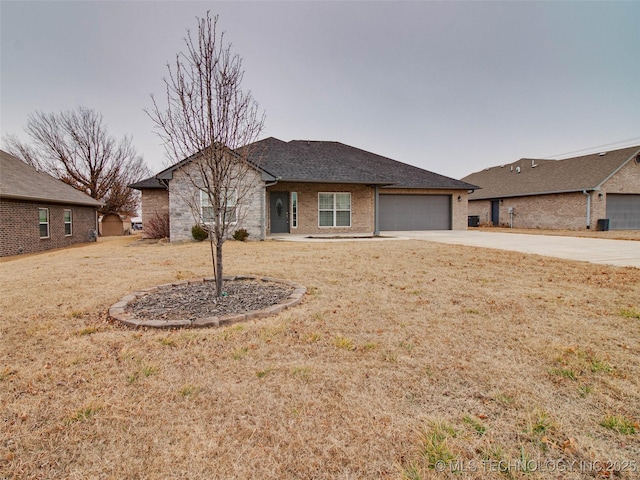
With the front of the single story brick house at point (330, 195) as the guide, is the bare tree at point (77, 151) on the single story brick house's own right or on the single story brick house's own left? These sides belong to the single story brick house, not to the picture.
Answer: on the single story brick house's own right

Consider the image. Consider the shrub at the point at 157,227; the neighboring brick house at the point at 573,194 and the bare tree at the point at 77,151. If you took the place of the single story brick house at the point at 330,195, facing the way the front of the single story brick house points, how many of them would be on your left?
1

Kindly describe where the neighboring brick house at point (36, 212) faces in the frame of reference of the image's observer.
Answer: facing the viewer and to the left of the viewer

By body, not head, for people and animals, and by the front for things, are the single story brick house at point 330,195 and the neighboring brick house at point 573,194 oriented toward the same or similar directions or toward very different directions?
same or similar directions

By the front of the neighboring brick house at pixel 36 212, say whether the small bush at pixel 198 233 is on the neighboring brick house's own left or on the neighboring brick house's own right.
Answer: on the neighboring brick house's own left

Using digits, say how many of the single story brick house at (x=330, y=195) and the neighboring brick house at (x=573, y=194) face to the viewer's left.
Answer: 0

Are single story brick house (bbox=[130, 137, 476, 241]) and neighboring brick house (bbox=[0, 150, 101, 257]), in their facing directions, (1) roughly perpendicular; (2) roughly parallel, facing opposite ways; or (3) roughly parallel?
roughly parallel

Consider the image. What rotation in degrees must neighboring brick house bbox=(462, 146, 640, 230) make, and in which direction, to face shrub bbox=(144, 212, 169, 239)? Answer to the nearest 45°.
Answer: approximately 90° to its right

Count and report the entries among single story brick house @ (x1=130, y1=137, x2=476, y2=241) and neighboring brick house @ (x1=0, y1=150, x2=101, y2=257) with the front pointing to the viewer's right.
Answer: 0

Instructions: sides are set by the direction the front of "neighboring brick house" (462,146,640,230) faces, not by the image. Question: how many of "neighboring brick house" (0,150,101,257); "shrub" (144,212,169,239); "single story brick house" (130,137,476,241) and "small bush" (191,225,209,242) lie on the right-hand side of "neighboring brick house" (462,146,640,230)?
4

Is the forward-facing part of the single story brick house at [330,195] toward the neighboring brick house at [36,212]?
no

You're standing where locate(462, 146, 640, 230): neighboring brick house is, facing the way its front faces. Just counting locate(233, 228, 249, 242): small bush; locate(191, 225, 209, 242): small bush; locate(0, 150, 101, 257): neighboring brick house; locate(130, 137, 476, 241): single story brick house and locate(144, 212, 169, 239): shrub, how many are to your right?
5

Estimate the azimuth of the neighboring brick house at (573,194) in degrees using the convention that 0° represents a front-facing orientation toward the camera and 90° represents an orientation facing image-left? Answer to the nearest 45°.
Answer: approximately 315°

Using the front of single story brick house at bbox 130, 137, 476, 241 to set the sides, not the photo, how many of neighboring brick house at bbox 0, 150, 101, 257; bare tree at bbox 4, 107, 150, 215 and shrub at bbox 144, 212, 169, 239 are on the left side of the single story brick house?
0

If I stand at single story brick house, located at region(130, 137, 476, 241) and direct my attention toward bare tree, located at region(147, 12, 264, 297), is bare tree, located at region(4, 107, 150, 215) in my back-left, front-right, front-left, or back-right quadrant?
back-right

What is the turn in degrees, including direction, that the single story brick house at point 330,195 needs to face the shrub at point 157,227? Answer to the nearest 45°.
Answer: approximately 90° to its right

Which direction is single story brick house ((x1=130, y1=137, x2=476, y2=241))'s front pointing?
toward the camera

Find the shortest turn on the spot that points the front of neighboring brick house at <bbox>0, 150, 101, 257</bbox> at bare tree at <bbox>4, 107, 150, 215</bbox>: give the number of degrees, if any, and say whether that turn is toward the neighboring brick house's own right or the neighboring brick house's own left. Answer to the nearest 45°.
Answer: approximately 135° to the neighboring brick house's own right

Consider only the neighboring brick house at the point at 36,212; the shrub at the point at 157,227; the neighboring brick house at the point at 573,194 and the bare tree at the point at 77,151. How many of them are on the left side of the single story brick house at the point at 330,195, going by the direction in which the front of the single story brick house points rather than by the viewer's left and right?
1

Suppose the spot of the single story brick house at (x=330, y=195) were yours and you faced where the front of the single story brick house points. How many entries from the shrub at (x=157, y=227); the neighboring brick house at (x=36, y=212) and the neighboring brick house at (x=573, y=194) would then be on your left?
1
